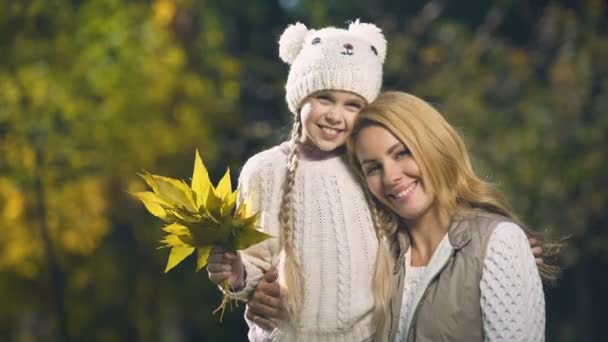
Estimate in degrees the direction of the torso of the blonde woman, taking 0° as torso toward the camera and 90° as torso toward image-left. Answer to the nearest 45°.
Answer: approximately 45°
